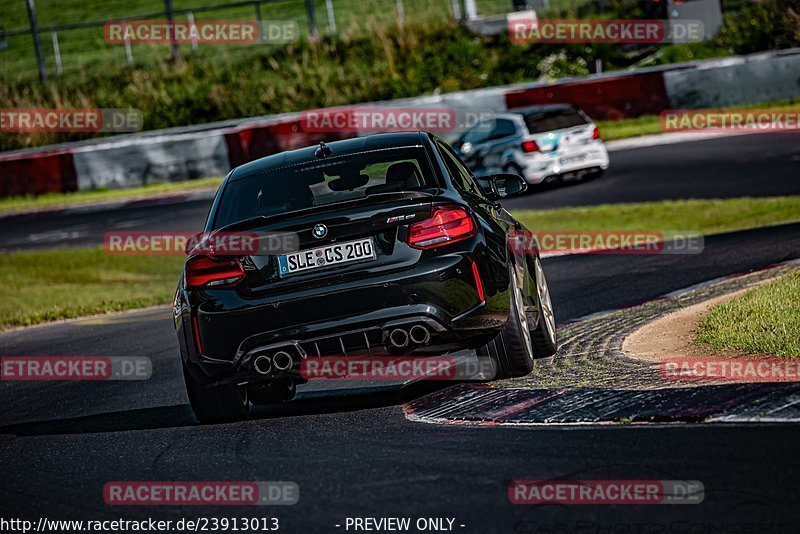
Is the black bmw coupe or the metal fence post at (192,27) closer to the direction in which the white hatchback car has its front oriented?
the metal fence post

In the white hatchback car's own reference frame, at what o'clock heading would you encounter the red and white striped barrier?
The red and white striped barrier is roughly at 12 o'clock from the white hatchback car.
